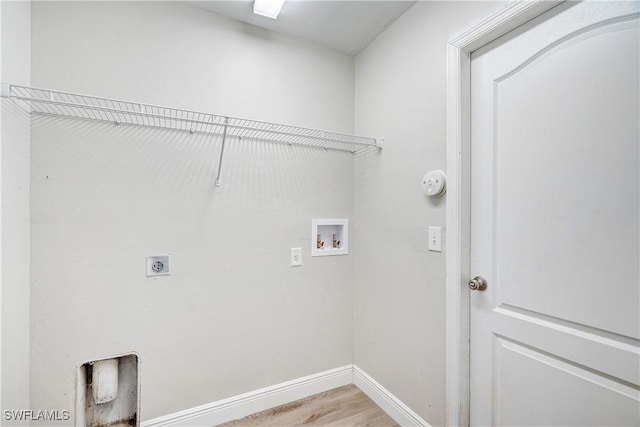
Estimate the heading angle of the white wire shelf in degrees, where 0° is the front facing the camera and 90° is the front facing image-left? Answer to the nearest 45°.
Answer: approximately 0°

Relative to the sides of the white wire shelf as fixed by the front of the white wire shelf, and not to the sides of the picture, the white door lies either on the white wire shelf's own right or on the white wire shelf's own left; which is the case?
on the white wire shelf's own left
